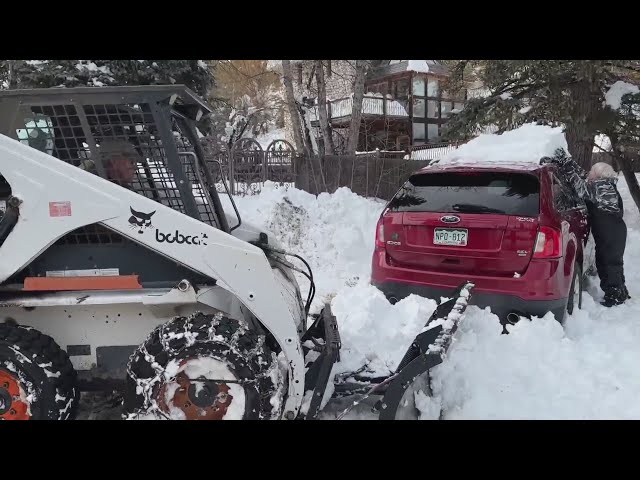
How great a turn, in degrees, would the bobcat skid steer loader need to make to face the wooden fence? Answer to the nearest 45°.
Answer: approximately 90° to its left

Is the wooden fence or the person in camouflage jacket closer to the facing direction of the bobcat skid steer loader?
the person in camouflage jacket

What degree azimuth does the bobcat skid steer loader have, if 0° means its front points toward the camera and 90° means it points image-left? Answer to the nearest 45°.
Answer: approximately 270°

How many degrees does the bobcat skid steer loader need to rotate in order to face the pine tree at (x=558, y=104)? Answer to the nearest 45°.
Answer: approximately 45° to its left

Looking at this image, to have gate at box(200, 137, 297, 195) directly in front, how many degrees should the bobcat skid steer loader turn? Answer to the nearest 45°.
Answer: approximately 90° to its left

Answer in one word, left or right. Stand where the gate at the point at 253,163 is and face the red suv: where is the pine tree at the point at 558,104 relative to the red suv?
left

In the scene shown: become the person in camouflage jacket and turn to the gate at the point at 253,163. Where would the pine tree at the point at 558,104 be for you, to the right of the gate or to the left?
right

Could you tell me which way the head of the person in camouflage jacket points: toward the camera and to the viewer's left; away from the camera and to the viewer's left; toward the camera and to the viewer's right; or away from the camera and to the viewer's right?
away from the camera and to the viewer's left

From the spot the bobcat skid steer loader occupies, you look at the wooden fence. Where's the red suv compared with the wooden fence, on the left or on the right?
right

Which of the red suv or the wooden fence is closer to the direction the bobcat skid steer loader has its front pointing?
the red suv

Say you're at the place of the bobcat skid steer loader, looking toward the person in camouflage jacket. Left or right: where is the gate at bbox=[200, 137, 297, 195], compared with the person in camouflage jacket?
left
